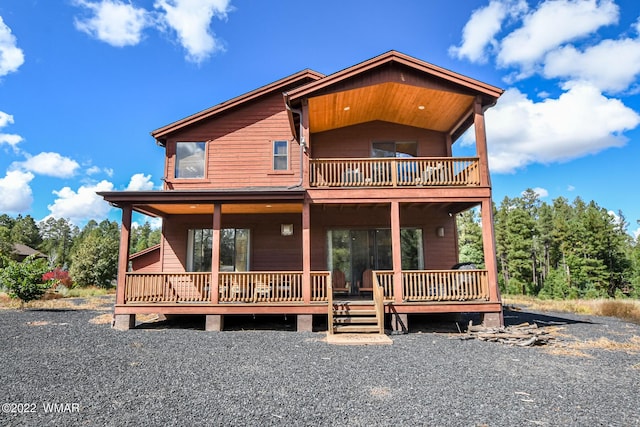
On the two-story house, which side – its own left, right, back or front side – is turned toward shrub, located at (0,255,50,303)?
right

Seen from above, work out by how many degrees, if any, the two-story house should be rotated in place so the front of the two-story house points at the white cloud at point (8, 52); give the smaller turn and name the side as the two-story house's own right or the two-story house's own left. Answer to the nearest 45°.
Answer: approximately 90° to the two-story house's own right

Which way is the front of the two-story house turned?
toward the camera

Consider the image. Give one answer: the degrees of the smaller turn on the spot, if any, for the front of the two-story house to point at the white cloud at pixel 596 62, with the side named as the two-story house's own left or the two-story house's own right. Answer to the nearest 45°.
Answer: approximately 135° to the two-story house's own left

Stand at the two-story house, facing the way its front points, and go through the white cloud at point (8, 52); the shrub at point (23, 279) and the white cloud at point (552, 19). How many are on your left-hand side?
1
